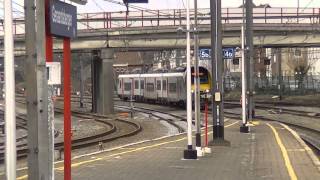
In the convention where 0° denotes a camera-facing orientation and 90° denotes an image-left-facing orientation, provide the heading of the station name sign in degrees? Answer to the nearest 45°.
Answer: approximately 315°

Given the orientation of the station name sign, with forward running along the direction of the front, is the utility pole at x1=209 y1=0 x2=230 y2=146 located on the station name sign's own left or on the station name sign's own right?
on the station name sign's own left
